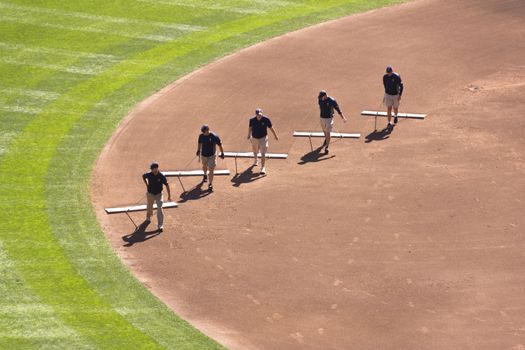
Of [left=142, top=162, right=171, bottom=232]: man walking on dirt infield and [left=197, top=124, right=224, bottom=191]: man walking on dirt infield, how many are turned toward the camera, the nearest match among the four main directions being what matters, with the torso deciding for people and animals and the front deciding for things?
2

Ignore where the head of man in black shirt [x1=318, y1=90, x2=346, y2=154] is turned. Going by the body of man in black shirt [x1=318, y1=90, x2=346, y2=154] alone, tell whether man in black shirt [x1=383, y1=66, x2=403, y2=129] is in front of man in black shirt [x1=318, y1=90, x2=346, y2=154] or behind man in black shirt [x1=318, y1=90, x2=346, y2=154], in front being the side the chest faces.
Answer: behind

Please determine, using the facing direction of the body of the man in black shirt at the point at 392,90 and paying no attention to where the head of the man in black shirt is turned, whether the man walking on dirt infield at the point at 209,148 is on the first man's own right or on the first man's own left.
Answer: on the first man's own right
